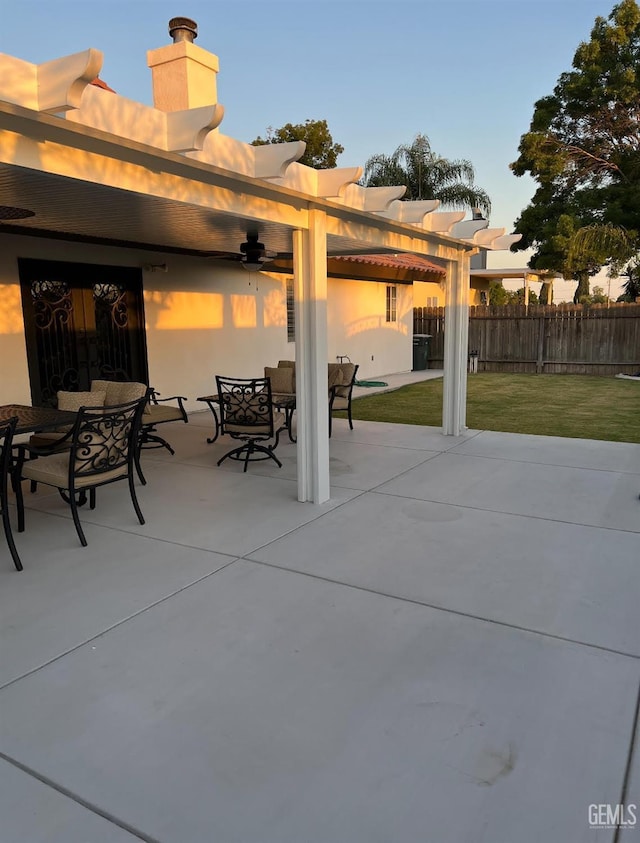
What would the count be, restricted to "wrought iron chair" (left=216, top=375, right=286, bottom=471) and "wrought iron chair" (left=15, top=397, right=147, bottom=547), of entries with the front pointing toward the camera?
0

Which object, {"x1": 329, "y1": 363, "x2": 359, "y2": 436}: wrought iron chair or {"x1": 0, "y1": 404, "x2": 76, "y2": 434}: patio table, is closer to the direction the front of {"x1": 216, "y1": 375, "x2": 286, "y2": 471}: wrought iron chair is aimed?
the wrought iron chair

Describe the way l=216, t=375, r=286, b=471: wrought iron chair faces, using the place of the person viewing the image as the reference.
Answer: facing away from the viewer and to the right of the viewer

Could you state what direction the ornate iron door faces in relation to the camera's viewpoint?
facing the viewer and to the right of the viewer

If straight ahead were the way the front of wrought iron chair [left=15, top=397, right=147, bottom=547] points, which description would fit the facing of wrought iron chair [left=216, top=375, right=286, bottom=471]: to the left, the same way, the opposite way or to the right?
to the right

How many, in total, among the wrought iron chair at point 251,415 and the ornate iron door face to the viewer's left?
0

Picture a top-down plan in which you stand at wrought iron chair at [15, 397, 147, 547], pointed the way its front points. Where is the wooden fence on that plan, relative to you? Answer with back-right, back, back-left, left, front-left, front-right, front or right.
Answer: right

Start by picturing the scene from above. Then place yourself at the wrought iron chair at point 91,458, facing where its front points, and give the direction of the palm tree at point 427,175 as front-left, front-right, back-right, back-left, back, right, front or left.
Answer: right

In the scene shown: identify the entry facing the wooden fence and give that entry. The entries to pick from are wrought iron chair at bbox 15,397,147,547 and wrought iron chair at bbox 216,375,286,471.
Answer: wrought iron chair at bbox 216,375,286,471

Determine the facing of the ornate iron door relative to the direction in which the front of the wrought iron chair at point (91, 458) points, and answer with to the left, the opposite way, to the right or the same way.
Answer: the opposite way

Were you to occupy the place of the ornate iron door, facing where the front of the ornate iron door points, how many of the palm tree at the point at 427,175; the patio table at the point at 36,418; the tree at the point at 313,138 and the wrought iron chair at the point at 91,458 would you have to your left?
2

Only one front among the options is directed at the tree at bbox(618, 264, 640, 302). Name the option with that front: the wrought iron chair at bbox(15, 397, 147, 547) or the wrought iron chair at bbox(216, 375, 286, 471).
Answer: the wrought iron chair at bbox(216, 375, 286, 471)

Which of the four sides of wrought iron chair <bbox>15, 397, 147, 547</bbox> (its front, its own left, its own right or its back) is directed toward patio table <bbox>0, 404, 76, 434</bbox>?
front

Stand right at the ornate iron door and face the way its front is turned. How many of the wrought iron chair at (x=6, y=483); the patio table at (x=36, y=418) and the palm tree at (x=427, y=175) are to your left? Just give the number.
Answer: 1

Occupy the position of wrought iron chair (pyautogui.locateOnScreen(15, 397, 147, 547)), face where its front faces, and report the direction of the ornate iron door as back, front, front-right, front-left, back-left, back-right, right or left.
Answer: front-right

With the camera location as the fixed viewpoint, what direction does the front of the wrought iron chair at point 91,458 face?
facing away from the viewer and to the left of the viewer

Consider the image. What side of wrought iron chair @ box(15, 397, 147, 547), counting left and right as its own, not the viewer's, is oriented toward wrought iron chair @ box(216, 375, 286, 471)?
right

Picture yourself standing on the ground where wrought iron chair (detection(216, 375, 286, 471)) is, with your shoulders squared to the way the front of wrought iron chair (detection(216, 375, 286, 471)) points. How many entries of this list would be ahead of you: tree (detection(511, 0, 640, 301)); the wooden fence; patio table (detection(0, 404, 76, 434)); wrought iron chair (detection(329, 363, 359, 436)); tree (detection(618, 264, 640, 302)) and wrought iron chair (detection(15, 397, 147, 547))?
4

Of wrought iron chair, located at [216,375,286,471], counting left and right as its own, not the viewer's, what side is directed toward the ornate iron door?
left
